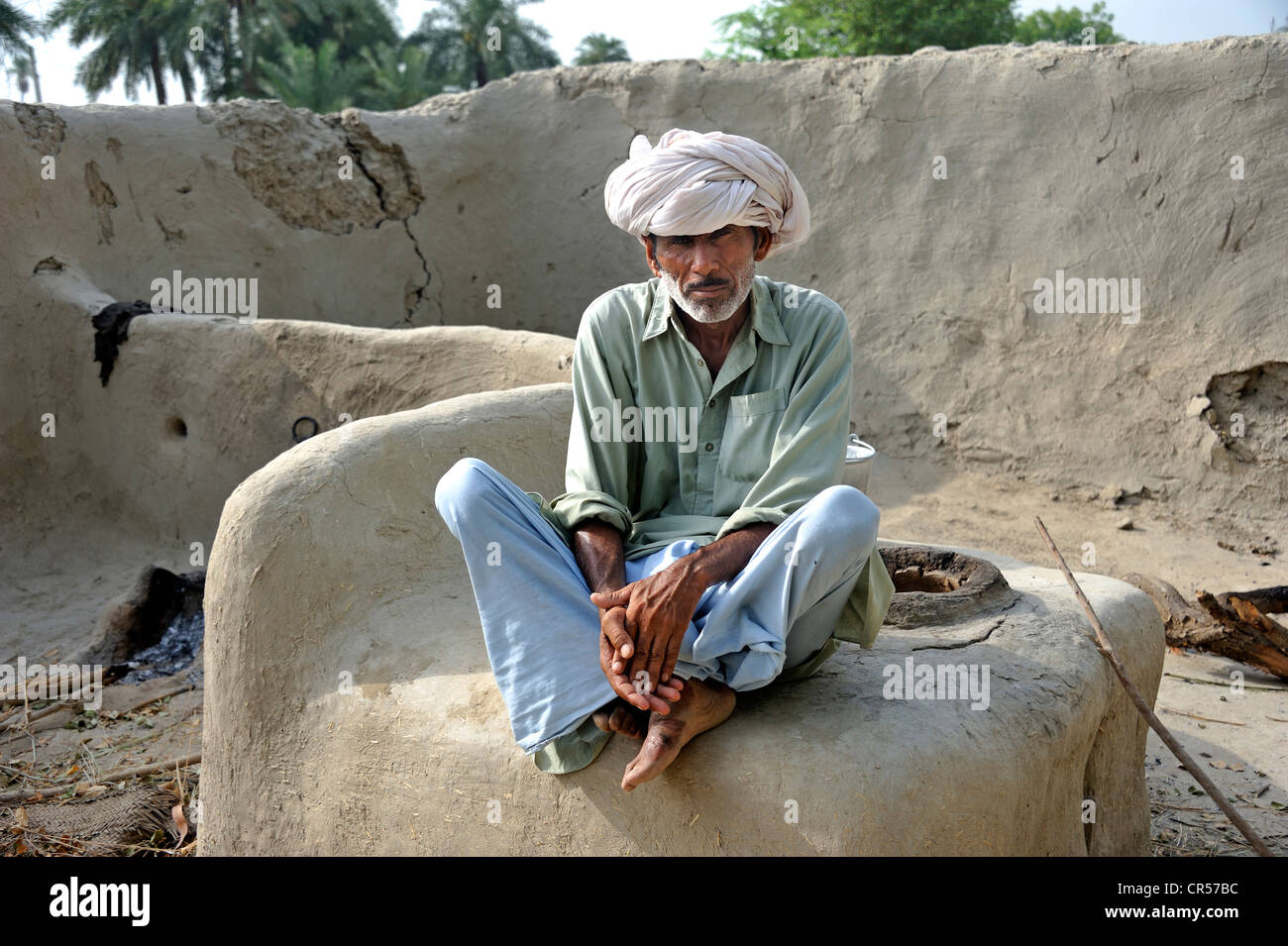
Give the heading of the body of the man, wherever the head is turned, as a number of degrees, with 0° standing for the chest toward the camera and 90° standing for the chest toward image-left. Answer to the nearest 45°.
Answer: approximately 0°

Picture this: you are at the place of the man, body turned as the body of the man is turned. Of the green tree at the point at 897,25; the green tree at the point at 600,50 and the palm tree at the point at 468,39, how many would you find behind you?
3

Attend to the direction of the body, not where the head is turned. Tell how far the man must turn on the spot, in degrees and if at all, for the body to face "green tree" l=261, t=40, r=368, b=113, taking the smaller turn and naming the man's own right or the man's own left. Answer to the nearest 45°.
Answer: approximately 180°

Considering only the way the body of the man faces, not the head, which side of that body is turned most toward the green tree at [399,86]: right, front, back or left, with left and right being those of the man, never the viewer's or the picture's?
back

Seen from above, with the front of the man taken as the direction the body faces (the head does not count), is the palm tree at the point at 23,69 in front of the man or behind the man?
behind

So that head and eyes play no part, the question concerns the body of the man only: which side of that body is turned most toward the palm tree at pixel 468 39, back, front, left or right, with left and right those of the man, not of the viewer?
back
